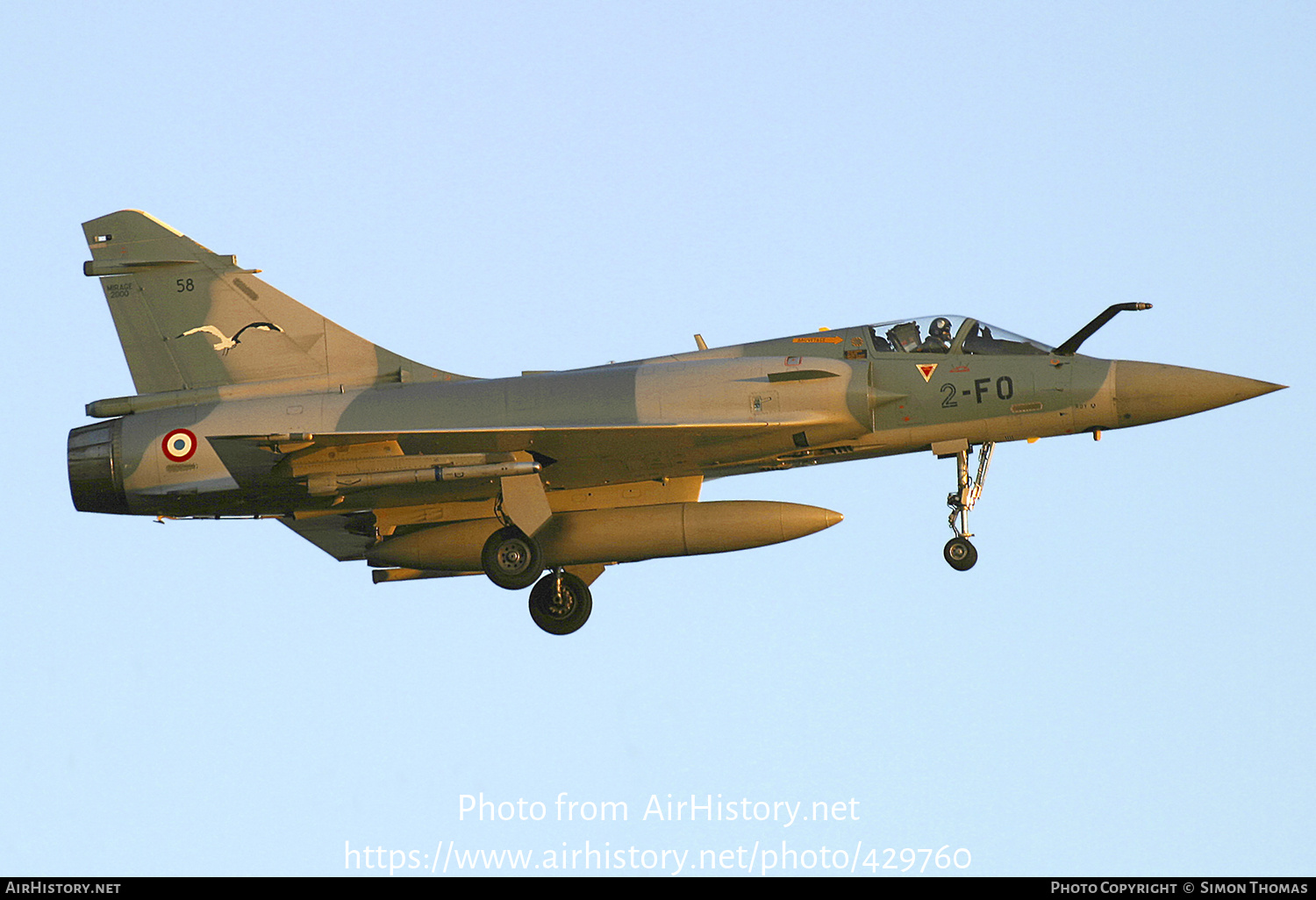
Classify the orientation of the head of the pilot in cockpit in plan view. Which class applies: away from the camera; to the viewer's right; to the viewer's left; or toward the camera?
to the viewer's right

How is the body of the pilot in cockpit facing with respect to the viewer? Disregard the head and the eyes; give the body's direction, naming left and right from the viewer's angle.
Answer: facing to the right of the viewer

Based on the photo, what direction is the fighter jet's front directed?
to the viewer's right

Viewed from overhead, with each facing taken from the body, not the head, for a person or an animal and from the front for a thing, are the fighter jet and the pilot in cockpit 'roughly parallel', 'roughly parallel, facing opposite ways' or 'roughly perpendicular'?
roughly parallel
